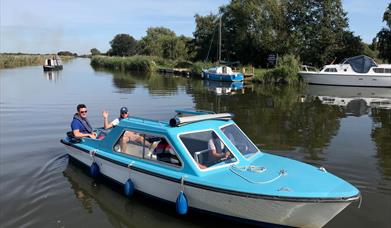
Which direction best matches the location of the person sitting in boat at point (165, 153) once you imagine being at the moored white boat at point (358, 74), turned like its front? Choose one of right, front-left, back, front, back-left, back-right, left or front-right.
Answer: left

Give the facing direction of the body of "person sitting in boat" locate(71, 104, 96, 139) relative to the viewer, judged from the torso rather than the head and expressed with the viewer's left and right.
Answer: facing the viewer and to the right of the viewer

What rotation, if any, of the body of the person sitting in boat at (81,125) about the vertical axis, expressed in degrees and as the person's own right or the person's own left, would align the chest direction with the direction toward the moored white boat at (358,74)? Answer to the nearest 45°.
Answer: approximately 90° to the person's own left

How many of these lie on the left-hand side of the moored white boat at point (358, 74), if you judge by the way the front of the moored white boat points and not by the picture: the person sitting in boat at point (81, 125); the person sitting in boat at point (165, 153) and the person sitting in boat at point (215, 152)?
3

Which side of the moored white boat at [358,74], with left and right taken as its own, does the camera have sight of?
left

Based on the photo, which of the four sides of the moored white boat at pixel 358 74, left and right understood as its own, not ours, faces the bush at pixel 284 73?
front

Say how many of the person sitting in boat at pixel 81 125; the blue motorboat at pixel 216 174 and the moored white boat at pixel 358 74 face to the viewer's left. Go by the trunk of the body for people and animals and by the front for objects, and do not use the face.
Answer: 1

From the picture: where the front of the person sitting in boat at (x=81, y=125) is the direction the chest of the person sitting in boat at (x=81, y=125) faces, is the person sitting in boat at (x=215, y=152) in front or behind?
in front
